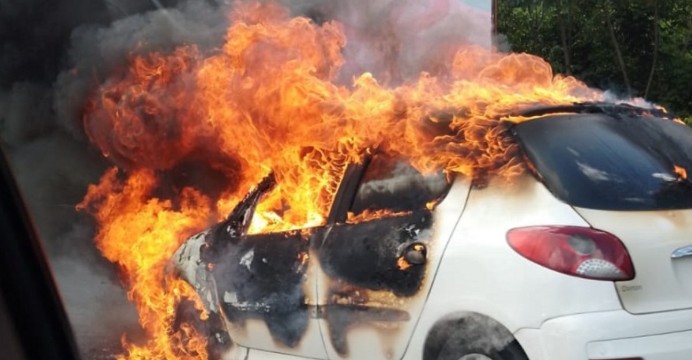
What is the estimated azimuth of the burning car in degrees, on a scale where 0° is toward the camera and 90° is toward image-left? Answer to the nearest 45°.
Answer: approximately 135°
